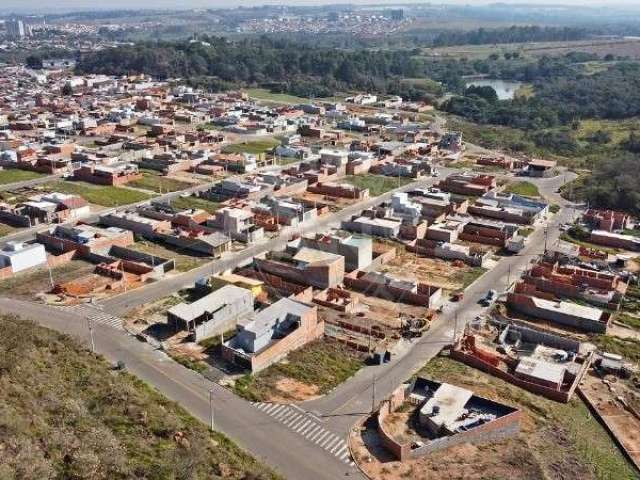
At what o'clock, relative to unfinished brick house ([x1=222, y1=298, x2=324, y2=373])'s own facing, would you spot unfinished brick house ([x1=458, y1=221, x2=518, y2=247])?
unfinished brick house ([x1=458, y1=221, x2=518, y2=247]) is roughly at 6 o'clock from unfinished brick house ([x1=222, y1=298, x2=324, y2=373]).

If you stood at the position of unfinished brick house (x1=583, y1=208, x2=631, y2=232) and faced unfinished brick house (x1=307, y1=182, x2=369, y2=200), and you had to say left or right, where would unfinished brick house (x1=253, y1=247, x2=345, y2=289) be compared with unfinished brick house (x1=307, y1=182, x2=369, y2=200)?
left

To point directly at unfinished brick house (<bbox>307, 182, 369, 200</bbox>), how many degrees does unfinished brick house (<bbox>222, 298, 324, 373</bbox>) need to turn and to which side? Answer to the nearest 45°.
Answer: approximately 135° to its right

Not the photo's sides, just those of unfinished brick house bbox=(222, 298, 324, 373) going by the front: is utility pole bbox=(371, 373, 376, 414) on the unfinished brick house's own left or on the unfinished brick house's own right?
on the unfinished brick house's own left

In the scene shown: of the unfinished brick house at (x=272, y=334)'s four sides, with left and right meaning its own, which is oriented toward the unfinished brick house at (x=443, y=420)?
left

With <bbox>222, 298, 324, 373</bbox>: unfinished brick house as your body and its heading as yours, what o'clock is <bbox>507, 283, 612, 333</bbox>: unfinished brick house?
<bbox>507, 283, 612, 333</bbox>: unfinished brick house is roughly at 7 o'clock from <bbox>222, 298, 324, 373</bbox>: unfinished brick house.

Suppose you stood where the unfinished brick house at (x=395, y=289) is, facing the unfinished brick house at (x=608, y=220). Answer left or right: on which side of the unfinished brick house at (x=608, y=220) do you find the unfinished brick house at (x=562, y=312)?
right

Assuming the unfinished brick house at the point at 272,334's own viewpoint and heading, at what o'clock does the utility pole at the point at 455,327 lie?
The utility pole is roughly at 7 o'clock from the unfinished brick house.

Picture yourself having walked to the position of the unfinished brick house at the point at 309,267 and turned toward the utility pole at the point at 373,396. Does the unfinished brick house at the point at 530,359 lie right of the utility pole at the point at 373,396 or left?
left

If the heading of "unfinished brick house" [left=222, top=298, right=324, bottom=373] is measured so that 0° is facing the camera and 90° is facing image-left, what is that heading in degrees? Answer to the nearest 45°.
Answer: approximately 45°

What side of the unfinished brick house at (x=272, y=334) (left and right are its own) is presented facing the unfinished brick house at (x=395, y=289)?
back

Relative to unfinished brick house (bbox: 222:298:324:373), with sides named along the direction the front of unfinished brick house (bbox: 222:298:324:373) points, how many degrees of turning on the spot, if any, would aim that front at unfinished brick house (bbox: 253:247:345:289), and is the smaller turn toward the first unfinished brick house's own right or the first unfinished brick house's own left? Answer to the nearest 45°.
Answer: approximately 135° to the first unfinished brick house's own right
